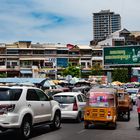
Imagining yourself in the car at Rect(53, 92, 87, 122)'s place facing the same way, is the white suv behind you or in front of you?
behind

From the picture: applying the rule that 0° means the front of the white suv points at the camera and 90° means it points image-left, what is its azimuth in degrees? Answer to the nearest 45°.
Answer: approximately 225°

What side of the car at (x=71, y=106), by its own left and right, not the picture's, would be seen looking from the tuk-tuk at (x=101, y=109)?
right

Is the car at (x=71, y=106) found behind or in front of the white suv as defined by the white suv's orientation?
in front

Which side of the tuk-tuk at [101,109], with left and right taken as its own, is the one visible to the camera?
back

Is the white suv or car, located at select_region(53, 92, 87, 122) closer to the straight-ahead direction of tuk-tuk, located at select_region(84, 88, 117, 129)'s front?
the car

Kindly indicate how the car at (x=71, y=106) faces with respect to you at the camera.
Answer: facing away from the viewer and to the right of the viewer

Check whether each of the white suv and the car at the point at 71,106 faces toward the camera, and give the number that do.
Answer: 0

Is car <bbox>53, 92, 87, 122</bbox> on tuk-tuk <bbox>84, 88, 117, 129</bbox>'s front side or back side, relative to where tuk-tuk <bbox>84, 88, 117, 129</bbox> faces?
on the front side
